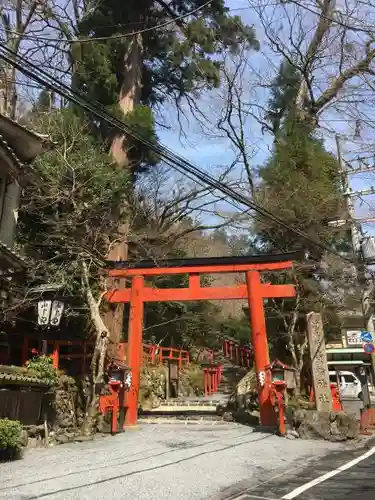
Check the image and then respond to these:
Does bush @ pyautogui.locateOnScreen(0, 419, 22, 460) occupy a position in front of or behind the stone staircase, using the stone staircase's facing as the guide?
in front

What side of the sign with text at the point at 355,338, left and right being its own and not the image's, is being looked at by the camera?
front

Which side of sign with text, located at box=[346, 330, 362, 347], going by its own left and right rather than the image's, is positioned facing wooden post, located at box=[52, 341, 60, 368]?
right

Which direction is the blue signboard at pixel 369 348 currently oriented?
toward the camera

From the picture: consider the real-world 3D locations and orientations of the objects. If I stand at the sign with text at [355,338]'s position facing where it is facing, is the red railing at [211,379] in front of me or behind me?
behind

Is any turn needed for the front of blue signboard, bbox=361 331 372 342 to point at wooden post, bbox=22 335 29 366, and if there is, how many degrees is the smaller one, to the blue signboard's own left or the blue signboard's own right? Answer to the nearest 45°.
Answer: approximately 90° to the blue signboard's own right

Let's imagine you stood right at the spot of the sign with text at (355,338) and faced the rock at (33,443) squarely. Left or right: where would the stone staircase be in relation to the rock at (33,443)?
right

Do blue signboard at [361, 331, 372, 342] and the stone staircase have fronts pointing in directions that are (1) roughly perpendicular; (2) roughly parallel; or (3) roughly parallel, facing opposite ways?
roughly parallel

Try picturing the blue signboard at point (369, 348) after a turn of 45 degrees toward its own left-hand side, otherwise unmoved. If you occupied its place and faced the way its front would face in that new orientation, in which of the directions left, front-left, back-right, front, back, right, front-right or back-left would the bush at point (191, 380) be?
back

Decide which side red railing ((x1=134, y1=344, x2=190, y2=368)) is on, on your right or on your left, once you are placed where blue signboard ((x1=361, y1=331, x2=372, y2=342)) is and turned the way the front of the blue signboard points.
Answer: on your right

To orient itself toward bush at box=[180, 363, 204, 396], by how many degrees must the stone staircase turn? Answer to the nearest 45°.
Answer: approximately 180°

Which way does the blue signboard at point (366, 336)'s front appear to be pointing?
toward the camera

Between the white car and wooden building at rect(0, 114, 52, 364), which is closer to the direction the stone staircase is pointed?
the wooden building

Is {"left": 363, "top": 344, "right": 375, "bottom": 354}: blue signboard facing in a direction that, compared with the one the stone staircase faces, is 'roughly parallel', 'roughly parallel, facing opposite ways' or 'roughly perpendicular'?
roughly parallel
